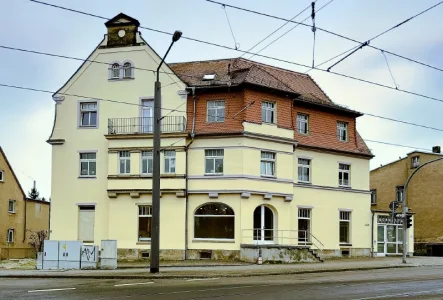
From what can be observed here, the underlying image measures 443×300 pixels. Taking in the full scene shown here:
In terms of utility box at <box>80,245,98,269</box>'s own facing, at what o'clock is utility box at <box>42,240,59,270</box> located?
utility box at <box>42,240,59,270</box> is roughly at 4 o'clock from utility box at <box>80,245,98,269</box>.

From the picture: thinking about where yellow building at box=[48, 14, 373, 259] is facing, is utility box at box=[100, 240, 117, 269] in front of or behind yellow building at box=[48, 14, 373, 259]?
in front

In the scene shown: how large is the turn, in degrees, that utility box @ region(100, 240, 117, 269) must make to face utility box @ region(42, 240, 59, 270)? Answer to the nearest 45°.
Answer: approximately 135° to its right

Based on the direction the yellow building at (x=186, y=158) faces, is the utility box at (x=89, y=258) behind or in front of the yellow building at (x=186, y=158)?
in front

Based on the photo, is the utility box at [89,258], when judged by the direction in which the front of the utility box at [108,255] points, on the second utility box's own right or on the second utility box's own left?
on the second utility box's own right

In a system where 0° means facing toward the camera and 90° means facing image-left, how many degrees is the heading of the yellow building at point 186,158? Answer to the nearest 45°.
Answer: approximately 0°

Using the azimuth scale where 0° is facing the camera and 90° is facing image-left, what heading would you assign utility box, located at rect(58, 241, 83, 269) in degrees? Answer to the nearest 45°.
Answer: approximately 0°
